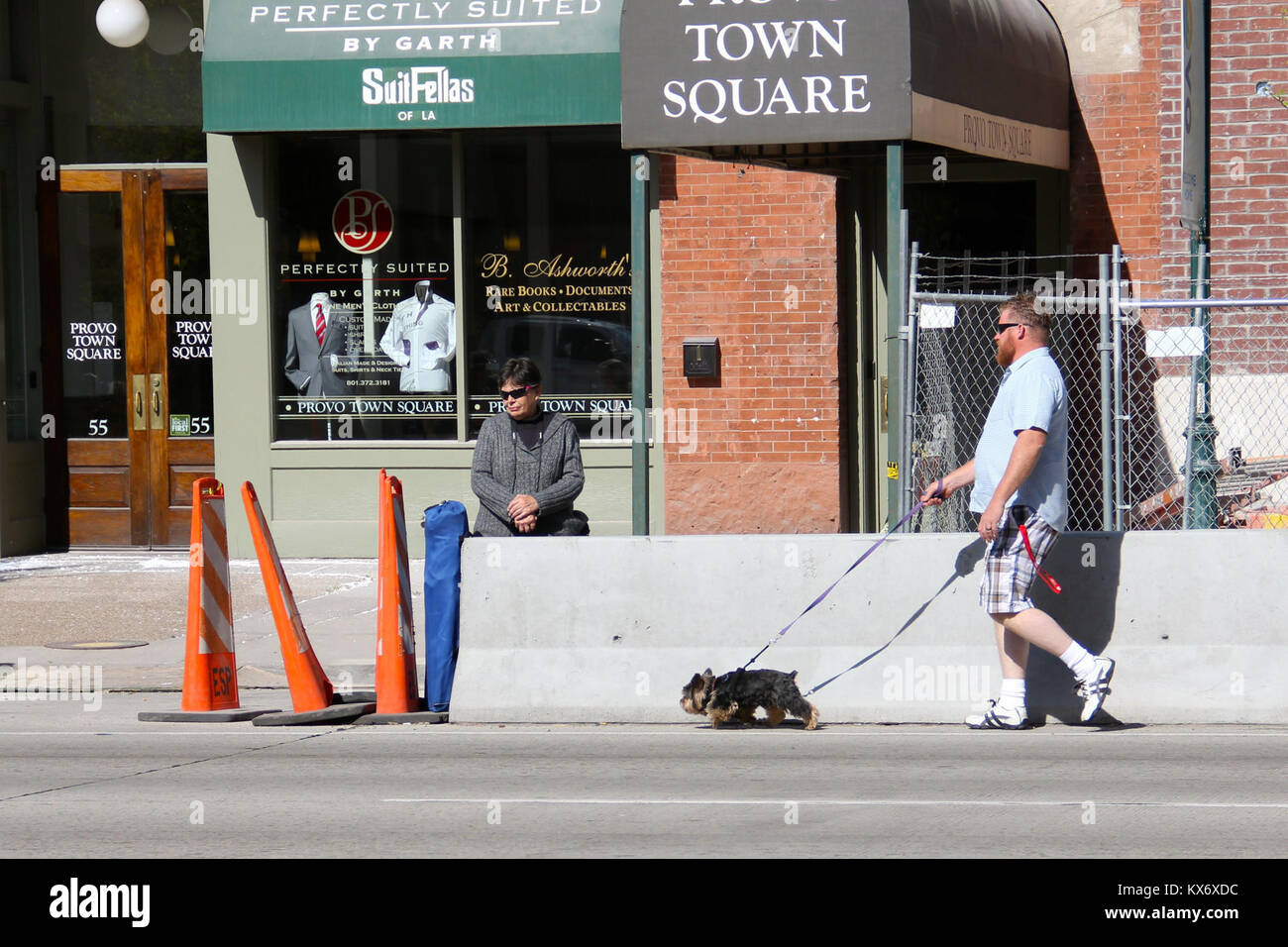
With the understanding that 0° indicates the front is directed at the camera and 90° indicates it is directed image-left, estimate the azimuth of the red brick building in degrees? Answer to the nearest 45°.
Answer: approximately 0°

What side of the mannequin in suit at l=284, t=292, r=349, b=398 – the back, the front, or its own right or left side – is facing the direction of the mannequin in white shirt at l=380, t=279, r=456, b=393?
left

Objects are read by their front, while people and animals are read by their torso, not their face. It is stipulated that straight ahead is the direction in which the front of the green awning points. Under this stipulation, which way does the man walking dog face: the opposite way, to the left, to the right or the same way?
to the right

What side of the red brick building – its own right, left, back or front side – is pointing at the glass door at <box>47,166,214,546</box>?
right

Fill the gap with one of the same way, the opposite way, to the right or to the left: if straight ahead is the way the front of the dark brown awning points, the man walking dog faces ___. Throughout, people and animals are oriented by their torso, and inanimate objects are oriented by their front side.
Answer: to the right

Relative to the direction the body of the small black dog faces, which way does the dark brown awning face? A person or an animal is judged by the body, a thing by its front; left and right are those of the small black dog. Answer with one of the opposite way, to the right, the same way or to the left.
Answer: to the left

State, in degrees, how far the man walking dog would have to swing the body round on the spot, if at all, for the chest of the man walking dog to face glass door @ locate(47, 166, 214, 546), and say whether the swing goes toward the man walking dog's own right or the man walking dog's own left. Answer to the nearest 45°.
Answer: approximately 45° to the man walking dog's own right

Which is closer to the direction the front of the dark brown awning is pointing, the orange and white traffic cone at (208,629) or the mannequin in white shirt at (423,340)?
the orange and white traffic cone

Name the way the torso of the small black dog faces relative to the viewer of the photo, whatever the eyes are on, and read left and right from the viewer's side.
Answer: facing to the left of the viewer

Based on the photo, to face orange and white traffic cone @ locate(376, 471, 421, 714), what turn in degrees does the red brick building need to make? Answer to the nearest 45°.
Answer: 0° — it already faces it
